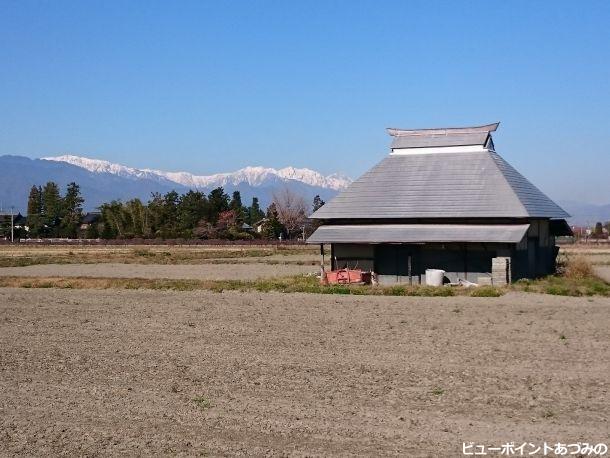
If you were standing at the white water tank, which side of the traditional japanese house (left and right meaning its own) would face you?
front

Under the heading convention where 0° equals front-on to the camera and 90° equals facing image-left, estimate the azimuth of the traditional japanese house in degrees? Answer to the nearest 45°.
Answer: approximately 0°
